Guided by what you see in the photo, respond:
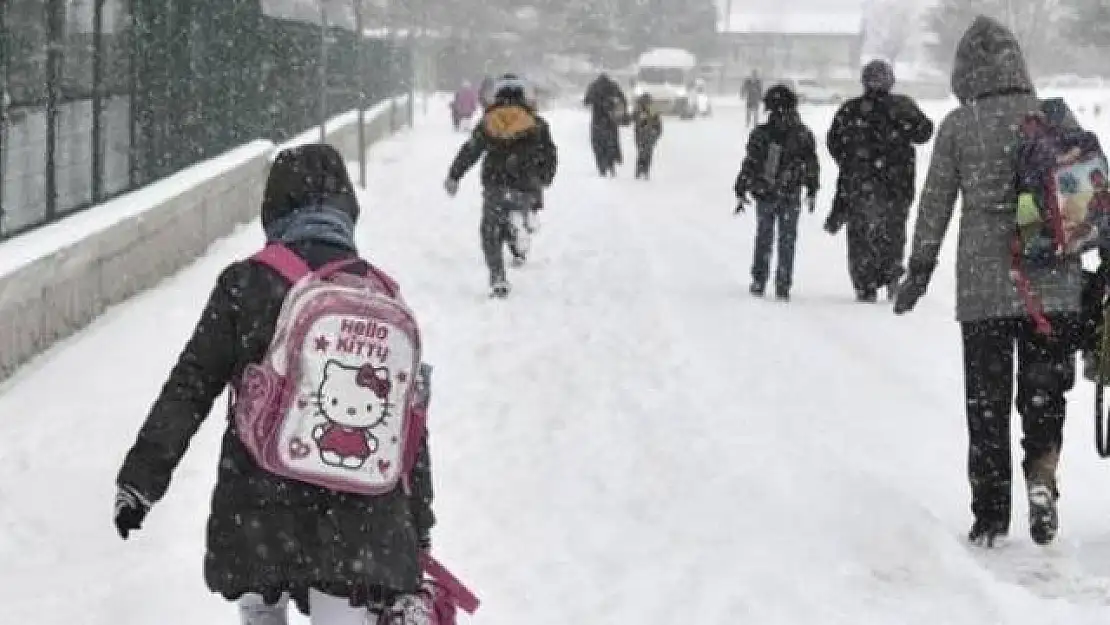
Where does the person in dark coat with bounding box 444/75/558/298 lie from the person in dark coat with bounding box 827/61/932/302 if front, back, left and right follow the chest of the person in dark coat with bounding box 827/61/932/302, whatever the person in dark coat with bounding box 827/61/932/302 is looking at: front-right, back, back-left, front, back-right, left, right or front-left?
left

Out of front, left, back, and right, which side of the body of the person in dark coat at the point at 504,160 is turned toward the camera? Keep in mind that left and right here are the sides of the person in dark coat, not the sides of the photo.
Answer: back

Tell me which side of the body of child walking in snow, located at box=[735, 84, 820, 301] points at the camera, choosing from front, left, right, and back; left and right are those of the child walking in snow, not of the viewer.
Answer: back

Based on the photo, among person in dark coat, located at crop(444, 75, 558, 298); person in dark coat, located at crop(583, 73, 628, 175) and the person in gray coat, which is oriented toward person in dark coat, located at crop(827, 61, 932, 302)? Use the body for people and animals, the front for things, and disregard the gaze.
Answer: the person in gray coat

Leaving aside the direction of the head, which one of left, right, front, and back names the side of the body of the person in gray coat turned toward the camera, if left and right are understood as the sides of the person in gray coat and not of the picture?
back

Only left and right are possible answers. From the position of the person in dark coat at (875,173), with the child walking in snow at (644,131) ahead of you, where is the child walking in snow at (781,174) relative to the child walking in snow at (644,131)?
left

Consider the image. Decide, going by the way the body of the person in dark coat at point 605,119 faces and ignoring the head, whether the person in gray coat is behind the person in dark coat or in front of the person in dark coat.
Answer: behind

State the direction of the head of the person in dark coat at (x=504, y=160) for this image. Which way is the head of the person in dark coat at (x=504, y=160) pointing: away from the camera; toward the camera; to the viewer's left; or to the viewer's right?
away from the camera

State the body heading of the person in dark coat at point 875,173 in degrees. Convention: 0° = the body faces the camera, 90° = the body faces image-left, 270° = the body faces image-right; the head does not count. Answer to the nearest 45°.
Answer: approximately 180°

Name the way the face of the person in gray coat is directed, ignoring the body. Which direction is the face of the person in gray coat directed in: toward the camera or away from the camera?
away from the camera

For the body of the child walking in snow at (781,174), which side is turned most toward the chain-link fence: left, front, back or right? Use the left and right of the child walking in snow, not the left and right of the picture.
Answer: left

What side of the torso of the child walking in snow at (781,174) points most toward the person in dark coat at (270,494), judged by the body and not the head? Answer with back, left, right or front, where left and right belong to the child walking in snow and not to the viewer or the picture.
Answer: back
